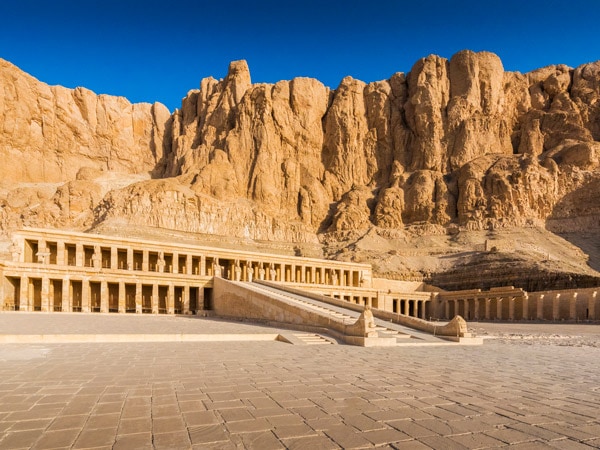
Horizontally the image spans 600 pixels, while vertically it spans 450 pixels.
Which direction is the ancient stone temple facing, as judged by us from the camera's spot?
facing the viewer and to the right of the viewer
